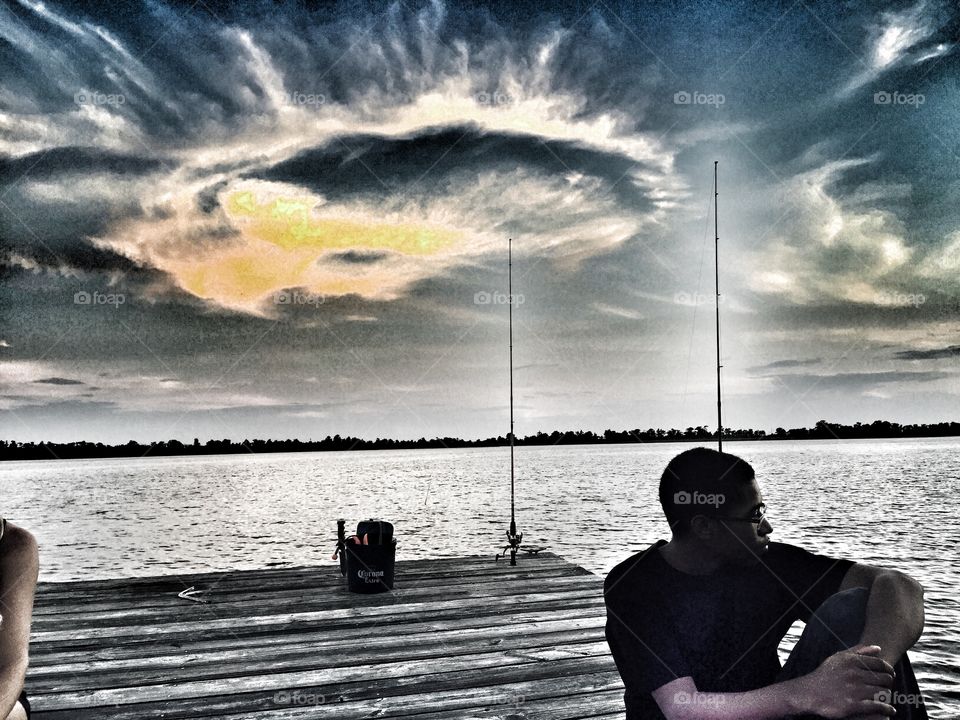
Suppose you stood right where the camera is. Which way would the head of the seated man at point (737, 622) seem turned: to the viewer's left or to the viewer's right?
to the viewer's right

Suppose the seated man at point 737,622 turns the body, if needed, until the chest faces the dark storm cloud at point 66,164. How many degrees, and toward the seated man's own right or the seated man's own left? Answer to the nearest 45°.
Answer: approximately 180°

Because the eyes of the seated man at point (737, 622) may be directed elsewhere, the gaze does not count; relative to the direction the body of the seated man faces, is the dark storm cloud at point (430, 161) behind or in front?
behind

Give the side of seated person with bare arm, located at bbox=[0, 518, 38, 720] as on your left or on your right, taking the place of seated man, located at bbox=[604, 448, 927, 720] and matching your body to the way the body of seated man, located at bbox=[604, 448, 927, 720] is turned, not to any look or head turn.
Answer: on your right

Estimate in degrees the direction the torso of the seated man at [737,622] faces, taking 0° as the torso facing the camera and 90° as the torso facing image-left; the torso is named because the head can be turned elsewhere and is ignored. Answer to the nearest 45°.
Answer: approximately 315°

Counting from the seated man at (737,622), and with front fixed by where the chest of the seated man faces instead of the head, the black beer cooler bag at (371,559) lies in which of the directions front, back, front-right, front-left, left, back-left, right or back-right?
back

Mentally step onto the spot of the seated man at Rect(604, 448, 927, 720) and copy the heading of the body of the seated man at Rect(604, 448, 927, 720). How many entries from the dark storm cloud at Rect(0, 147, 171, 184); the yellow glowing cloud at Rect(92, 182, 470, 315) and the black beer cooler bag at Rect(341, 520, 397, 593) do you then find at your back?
3
